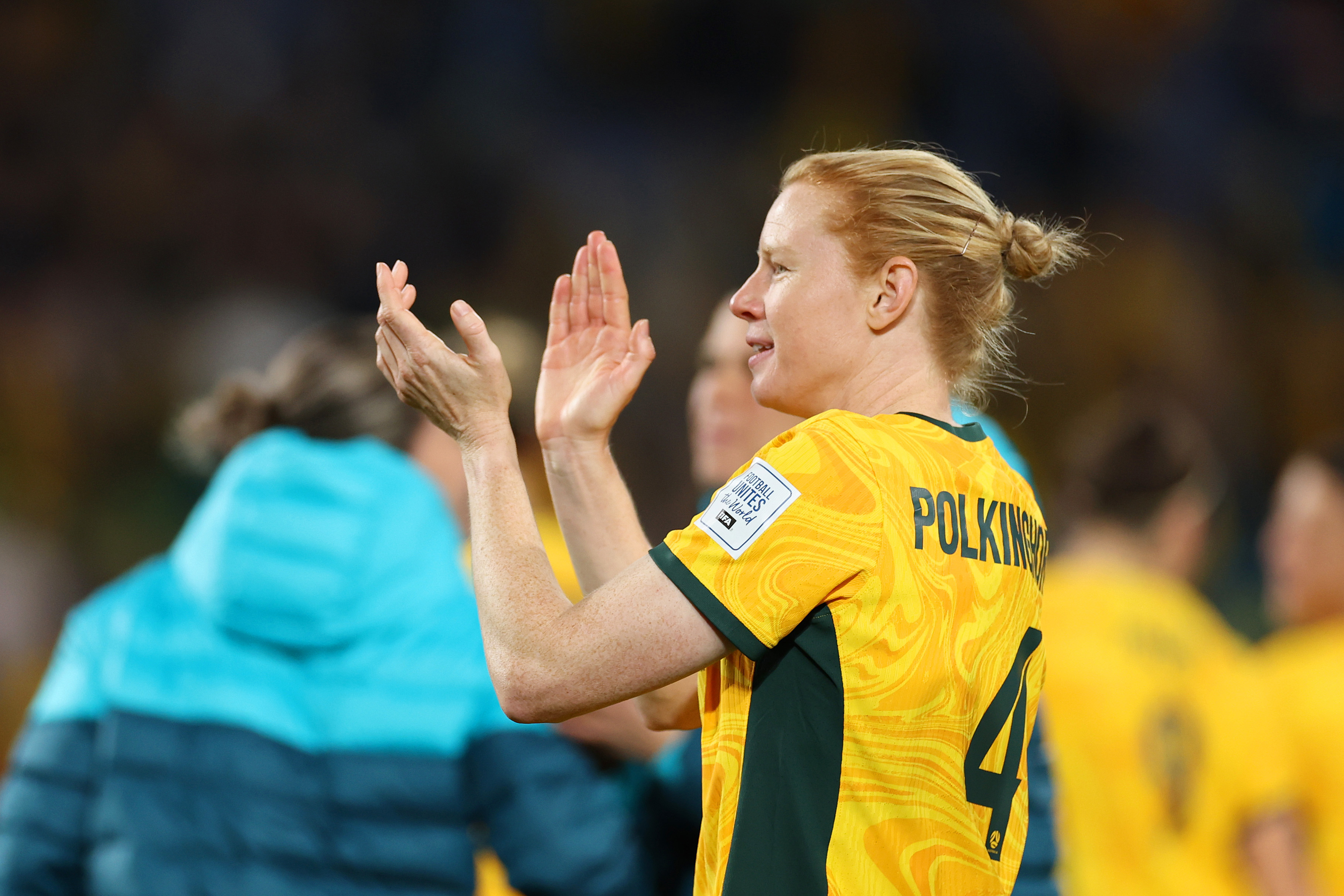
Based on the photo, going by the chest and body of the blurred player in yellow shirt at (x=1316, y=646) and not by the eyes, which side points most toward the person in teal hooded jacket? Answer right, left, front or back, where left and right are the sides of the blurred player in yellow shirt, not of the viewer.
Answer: front

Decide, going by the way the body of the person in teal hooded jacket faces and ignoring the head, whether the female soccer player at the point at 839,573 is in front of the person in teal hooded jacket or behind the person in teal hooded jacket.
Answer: behind

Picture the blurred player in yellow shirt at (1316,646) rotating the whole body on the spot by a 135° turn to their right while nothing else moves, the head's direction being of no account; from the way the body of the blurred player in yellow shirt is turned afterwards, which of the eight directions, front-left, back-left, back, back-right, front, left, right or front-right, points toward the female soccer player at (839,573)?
back

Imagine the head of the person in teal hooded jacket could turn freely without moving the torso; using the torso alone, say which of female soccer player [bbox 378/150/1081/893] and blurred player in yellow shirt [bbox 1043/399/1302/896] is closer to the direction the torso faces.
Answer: the blurred player in yellow shirt

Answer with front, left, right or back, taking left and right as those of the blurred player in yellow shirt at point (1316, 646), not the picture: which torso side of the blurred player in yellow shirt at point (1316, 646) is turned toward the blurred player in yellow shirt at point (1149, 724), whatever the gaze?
front

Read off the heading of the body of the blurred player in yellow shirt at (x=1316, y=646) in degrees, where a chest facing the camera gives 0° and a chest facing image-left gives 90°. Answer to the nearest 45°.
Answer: approximately 45°

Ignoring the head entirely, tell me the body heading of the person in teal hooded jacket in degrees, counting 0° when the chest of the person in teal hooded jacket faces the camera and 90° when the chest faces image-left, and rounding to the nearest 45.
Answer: approximately 180°

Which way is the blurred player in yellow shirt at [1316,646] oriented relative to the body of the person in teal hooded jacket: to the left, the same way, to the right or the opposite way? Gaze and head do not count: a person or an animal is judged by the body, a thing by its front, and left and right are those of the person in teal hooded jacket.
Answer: to the left

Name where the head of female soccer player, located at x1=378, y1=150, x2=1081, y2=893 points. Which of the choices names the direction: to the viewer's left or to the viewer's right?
to the viewer's left

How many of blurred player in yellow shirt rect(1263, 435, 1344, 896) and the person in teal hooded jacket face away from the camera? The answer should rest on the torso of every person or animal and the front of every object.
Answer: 1
